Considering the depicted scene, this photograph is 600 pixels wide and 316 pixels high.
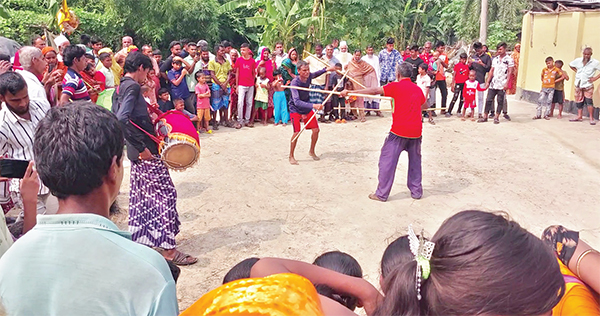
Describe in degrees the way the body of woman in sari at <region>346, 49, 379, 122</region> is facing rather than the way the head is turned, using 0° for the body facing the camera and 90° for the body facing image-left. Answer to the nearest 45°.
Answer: approximately 0°

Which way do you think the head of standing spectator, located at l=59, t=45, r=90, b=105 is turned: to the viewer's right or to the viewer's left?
to the viewer's right

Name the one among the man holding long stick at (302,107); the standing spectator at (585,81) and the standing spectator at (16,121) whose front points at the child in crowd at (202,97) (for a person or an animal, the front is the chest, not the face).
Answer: the standing spectator at (585,81)

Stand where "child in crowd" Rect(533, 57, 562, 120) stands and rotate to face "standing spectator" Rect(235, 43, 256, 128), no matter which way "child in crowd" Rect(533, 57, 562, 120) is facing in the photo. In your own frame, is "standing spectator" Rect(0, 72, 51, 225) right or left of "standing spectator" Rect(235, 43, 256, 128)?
left
